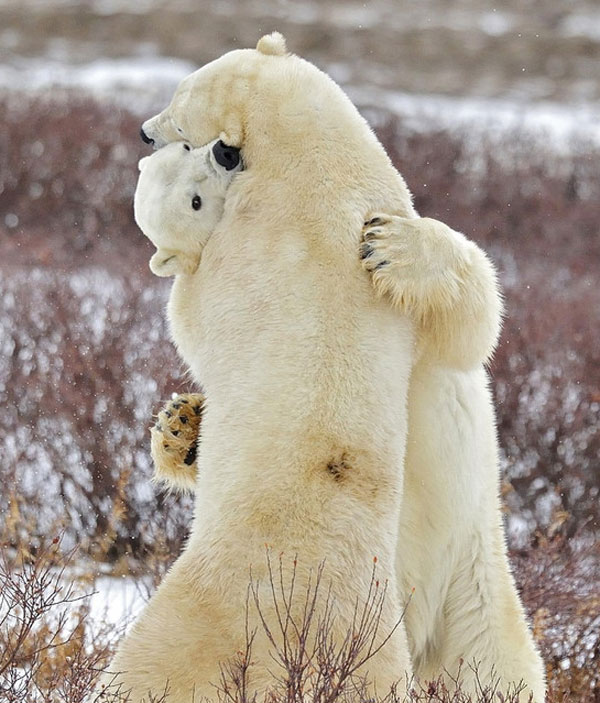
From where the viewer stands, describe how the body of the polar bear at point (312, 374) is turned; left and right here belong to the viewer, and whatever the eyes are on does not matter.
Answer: facing away from the viewer and to the left of the viewer
